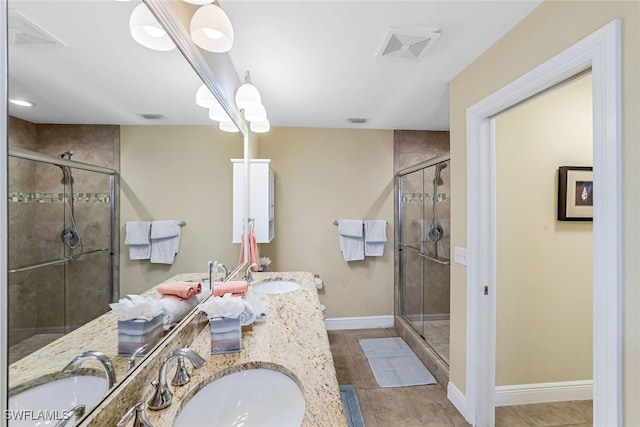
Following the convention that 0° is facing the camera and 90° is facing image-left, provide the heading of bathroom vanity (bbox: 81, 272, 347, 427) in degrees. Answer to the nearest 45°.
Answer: approximately 270°

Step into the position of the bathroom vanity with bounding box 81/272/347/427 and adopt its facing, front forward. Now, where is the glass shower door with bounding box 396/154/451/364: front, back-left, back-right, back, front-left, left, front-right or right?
front-left

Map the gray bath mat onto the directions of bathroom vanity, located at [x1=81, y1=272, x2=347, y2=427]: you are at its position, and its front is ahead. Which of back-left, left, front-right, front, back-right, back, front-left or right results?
front-left

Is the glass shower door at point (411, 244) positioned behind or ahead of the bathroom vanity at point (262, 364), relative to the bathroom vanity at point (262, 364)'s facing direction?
ahead

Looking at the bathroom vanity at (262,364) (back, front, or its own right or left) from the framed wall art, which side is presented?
front
